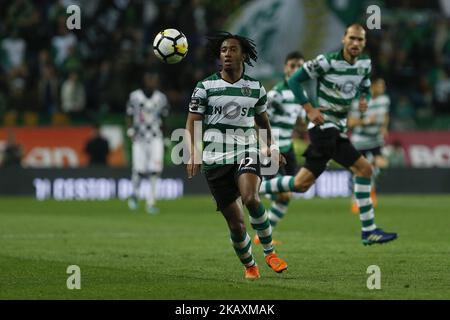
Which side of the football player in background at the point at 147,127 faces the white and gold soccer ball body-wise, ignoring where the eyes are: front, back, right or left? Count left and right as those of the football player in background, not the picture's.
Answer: front

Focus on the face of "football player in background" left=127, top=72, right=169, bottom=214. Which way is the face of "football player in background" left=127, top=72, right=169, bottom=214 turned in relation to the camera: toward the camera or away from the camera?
toward the camera

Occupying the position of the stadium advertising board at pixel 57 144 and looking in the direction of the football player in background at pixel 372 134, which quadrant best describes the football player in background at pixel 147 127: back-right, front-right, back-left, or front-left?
front-right

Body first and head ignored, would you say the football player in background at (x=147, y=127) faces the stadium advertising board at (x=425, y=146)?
no

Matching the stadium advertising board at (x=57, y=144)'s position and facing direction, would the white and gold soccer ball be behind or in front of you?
in front

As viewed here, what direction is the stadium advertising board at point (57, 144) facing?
toward the camera

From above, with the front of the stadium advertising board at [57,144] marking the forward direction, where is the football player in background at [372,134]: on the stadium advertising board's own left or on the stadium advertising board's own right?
on the stadium advertising board's own left

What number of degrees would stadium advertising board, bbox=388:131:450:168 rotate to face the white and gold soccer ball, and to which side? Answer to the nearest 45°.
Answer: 0° — it already faces it

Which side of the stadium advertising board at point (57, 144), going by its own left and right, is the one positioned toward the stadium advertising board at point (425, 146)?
left

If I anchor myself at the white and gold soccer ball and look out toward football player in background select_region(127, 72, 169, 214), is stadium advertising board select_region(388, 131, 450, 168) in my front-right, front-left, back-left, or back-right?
front-right

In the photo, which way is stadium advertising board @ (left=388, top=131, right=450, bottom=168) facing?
toward the camera

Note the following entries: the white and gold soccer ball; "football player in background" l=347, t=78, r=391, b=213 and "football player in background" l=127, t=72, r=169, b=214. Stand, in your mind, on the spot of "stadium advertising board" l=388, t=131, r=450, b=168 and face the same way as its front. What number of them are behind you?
0

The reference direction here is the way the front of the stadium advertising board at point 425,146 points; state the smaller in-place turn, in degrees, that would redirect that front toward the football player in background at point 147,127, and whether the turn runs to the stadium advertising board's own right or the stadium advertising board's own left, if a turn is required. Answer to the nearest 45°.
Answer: approximately 45° to the stadium advertising board's own right

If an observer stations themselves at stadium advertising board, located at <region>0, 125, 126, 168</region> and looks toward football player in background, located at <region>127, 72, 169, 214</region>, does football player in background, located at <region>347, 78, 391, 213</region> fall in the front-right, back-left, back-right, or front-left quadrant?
front-left

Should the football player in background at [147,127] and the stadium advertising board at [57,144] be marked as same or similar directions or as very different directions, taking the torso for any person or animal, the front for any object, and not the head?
same or similar directions

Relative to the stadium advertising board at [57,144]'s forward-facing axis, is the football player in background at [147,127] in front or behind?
in front

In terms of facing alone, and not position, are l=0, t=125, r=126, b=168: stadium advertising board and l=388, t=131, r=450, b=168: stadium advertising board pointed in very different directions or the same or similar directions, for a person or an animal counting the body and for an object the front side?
same or similar directions

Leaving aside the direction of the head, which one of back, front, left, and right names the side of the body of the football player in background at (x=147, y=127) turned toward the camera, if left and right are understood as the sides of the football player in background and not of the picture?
front
